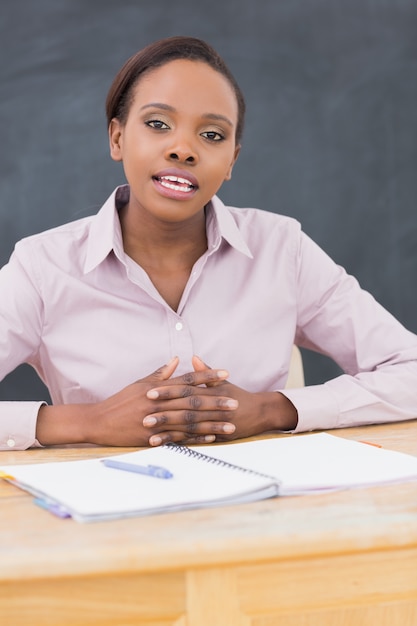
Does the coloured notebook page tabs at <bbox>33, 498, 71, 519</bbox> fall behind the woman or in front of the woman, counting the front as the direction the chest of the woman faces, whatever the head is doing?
in front

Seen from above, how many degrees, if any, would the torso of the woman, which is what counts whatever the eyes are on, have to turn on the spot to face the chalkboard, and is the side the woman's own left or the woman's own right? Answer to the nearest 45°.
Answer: approximately 180°

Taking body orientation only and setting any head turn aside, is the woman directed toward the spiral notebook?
yes

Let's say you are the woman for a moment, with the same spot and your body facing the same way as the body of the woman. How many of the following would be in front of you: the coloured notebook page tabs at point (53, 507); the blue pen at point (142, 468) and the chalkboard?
2

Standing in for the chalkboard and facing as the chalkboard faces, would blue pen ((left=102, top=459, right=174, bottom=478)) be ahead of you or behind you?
ahead

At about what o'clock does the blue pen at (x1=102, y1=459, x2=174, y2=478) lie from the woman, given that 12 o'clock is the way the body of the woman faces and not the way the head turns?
The blue pen is roughly at 12 o'clock from the woman.

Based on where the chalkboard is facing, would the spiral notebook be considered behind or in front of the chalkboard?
in front

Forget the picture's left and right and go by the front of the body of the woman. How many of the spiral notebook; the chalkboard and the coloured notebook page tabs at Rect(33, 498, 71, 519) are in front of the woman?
2

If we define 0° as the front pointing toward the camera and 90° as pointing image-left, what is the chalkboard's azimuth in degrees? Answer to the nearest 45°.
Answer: approximately 0°
